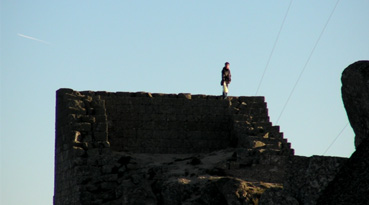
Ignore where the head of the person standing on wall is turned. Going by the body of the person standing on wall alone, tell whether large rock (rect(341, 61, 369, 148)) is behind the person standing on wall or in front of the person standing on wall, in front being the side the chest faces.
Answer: in front

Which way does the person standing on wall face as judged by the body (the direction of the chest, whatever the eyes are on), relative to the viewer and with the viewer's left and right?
facing the viewer and to the right of the viewer

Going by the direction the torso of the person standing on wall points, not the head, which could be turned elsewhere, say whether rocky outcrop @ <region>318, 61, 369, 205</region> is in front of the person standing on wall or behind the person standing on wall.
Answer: in front
